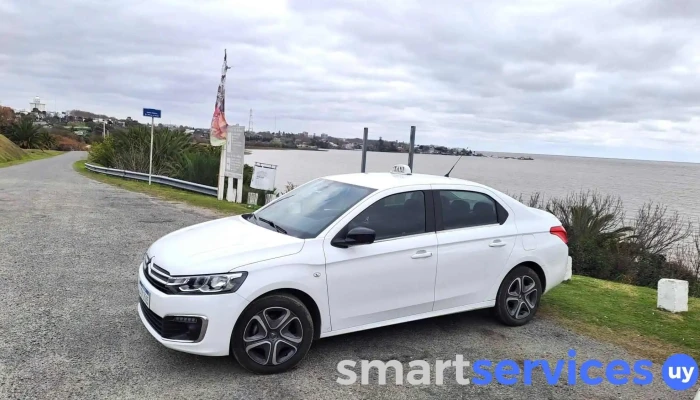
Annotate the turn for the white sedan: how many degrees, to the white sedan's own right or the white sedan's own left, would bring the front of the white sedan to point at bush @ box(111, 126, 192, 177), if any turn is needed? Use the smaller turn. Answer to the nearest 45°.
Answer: approximately 90° to the white sedan's own right

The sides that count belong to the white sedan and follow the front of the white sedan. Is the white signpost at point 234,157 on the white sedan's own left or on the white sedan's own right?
on the white sedan's own right

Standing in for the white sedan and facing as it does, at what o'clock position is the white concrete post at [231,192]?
The white concrete post is roughly at 4 o'clock from the white sedan.

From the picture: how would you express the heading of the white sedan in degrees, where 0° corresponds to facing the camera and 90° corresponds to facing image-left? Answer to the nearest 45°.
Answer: approximately 45°

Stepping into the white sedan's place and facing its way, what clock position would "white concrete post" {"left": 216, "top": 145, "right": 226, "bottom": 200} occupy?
The white concrete post is roughly at 4 o'clock from the white sedan.

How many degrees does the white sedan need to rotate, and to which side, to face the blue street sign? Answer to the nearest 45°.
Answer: approximately 90° to its right

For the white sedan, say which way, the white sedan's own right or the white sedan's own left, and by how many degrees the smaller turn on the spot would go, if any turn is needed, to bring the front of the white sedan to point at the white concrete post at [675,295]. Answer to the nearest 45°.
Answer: approximately 180°

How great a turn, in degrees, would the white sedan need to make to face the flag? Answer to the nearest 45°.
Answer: approximately 135° to its right

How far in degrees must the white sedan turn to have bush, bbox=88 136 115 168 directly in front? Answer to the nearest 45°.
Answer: approximately 90° to its right

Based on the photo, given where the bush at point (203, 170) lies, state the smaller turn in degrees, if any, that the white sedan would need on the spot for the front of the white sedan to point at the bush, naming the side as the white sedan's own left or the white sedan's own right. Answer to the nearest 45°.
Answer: approximately 135° to the white sedan's own right
